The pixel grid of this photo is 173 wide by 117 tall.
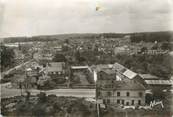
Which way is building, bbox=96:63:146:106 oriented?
toward the camera

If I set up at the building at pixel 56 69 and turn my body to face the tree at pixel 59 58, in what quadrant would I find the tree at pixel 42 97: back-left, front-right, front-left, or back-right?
back-left

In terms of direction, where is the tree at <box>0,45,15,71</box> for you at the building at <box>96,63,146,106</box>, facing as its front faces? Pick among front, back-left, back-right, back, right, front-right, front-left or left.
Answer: right
